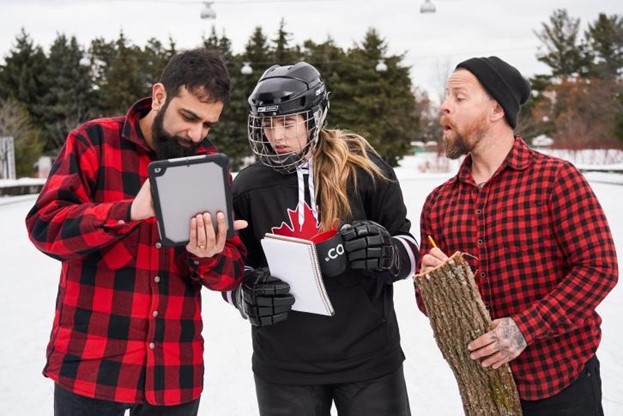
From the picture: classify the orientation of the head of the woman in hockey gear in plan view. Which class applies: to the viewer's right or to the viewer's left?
to the viewer's left

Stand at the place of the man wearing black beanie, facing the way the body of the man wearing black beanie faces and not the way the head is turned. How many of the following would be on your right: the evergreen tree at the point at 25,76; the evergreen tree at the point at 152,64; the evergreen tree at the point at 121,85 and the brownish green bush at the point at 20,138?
4

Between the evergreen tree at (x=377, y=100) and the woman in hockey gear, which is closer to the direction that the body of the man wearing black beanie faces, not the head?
the woman in hockey gear

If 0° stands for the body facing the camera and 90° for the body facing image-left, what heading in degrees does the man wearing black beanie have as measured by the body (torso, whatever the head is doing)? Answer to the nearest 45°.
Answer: approximately 45°

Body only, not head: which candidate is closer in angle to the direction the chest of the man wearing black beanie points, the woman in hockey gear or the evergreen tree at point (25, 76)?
the woman in hockey gear

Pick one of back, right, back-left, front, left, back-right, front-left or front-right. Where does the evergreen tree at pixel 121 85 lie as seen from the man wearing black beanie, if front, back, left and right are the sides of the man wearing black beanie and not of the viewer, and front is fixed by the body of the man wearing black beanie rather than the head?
right

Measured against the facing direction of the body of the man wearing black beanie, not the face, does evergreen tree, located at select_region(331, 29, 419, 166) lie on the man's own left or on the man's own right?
on the man's own right

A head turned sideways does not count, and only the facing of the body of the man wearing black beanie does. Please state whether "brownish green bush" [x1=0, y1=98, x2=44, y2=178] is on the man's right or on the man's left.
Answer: on the man's right

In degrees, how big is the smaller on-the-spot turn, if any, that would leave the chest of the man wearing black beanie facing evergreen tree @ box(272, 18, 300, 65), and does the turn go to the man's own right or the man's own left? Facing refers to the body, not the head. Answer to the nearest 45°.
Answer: approximately 135° to the man's own right

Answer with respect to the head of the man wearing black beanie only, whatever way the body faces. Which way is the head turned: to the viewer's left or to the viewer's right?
to the viewer's left

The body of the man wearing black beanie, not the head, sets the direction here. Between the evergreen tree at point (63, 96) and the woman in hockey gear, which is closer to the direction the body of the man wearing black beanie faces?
the woman in hockey gear

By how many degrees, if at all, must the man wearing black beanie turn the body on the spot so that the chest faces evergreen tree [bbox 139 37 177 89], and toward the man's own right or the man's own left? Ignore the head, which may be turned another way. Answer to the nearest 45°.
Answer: approximately 90° to the man's own right

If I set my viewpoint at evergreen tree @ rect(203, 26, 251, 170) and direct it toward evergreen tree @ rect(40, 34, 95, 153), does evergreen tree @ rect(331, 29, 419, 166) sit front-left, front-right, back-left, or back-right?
back-right
